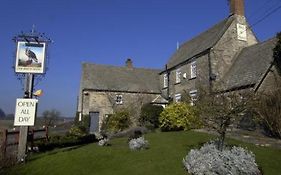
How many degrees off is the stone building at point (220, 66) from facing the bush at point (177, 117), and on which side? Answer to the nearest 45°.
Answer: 0° — it already faces it

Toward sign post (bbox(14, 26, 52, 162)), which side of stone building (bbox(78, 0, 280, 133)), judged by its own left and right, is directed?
front

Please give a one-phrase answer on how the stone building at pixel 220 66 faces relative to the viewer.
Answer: facing the viewer and to the left of the viewer
